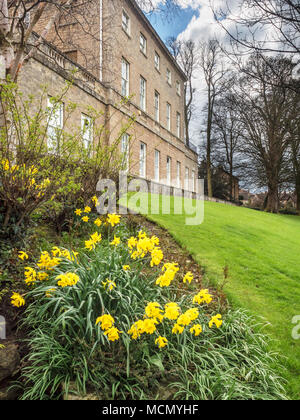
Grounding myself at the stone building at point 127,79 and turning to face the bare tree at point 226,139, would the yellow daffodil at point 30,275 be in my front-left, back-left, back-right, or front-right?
back-right

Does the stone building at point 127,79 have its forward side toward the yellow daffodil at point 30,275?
no

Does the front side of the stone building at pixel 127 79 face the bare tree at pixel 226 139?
no

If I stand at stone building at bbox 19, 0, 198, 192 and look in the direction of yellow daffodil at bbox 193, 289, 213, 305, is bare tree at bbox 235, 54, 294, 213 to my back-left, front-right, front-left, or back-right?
back-left

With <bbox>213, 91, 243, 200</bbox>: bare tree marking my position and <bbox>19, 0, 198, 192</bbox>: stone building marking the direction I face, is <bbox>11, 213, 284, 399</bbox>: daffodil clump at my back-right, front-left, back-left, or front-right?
front-left

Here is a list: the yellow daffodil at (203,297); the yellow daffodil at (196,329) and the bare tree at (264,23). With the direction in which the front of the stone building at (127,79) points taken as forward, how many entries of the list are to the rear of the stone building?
0

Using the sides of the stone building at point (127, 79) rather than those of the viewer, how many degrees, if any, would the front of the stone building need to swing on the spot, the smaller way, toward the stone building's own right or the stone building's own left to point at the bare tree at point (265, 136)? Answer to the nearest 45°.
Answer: approximately 90° to the stone building's own left

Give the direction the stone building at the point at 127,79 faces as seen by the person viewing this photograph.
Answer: facing the viewer and to the right of the viewer

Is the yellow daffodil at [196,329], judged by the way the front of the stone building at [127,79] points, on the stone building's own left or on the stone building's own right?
on the stone building's own right

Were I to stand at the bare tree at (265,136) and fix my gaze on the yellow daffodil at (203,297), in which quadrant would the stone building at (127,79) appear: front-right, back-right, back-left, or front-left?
front-right

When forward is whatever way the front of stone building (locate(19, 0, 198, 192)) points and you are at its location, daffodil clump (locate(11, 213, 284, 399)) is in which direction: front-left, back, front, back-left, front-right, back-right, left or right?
front-right
